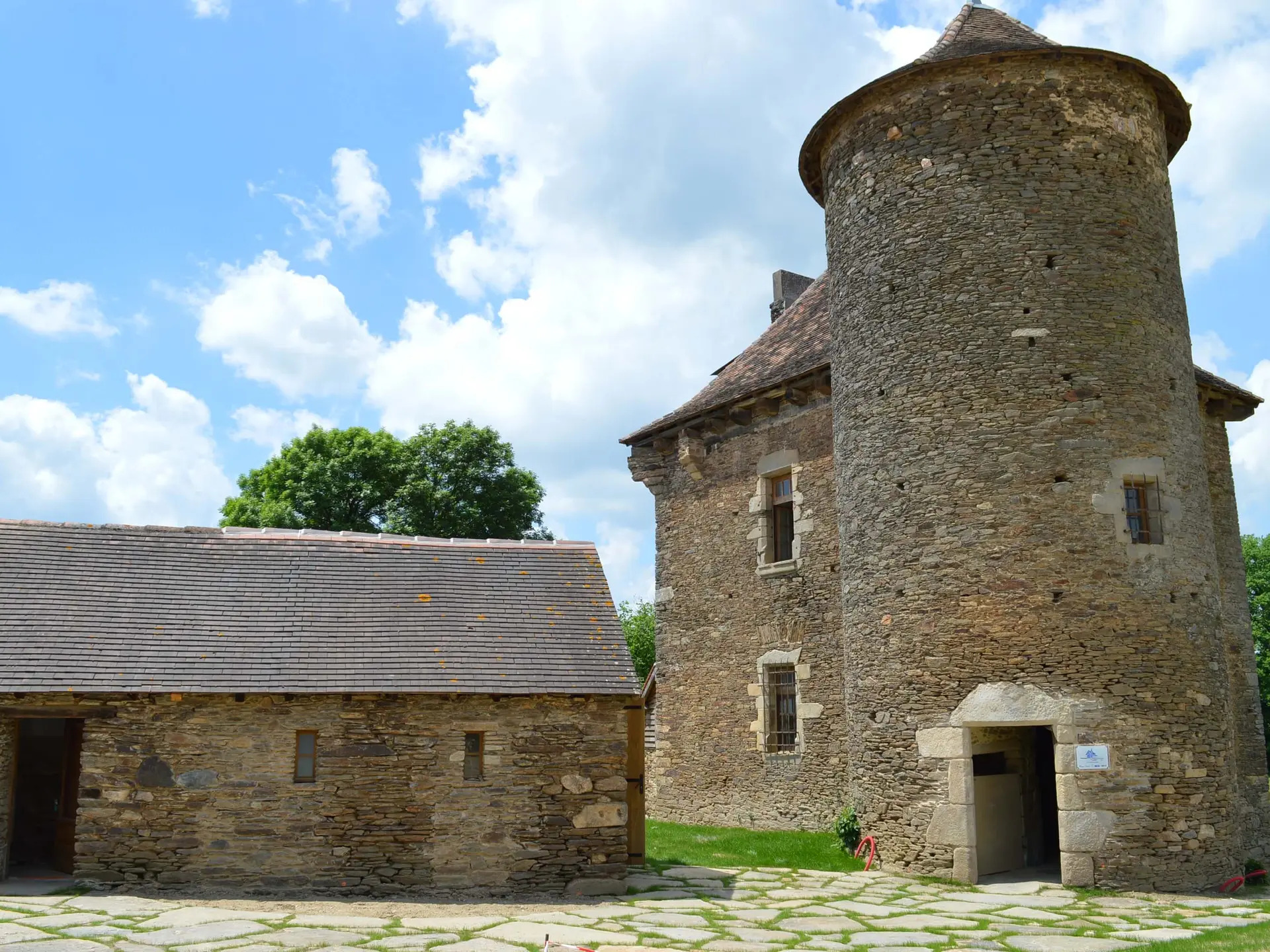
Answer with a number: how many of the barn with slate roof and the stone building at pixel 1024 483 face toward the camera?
2

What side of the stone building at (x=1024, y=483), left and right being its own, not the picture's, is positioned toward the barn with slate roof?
right

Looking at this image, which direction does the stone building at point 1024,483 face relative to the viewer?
toward the camera

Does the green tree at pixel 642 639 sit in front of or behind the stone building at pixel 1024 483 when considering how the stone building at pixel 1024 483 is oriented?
behind

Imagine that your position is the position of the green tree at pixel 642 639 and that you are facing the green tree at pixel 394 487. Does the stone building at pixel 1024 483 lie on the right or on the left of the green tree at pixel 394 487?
left

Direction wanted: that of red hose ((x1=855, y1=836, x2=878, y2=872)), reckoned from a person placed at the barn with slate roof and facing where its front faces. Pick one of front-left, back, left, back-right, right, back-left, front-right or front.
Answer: left

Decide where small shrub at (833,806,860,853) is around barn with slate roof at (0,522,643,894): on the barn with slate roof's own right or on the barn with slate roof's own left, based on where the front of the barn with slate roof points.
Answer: on the barn with slate roof's own left

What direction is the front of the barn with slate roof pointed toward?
toward the camera

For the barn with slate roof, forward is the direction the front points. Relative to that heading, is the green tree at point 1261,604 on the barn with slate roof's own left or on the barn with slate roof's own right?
on the barn with slate roof's own left
